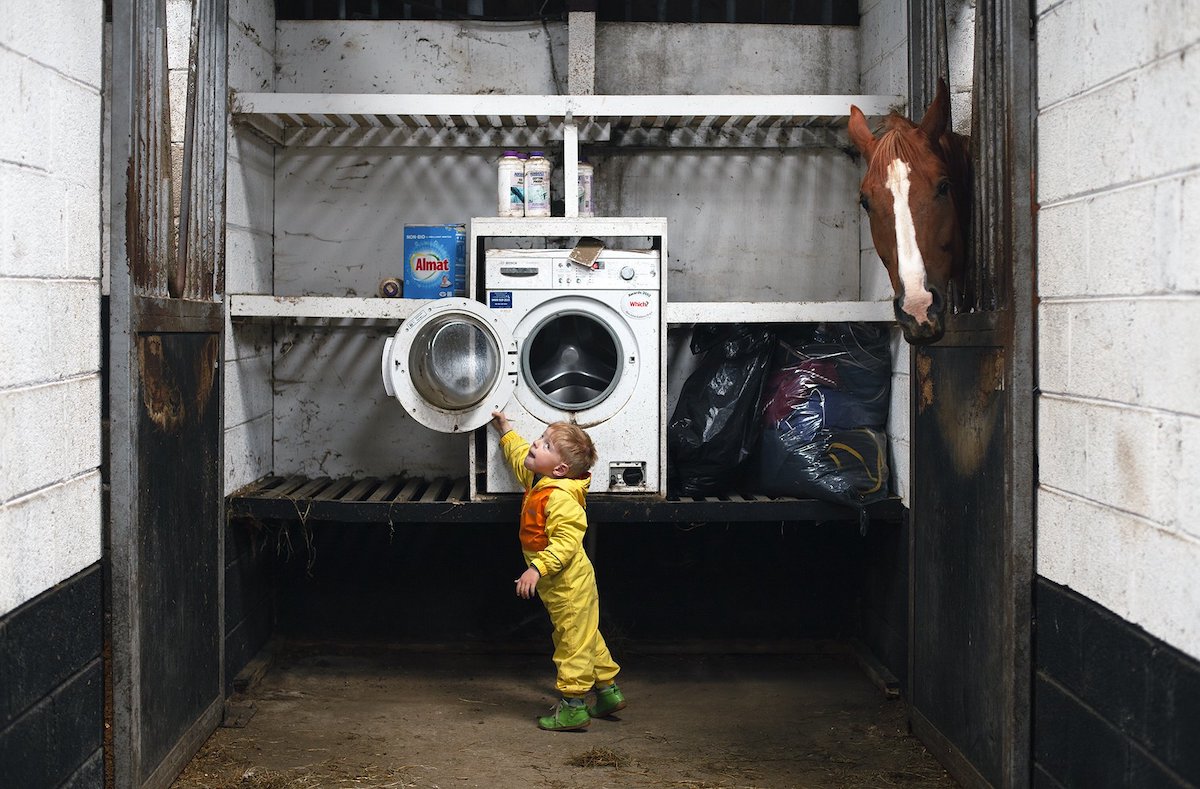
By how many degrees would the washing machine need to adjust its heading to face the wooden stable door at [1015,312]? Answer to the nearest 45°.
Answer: approximately 45° to its left

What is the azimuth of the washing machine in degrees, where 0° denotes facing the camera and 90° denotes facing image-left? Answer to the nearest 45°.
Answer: approximately 0°

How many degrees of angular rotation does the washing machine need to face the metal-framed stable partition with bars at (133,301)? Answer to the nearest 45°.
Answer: approximately 45° to its right
